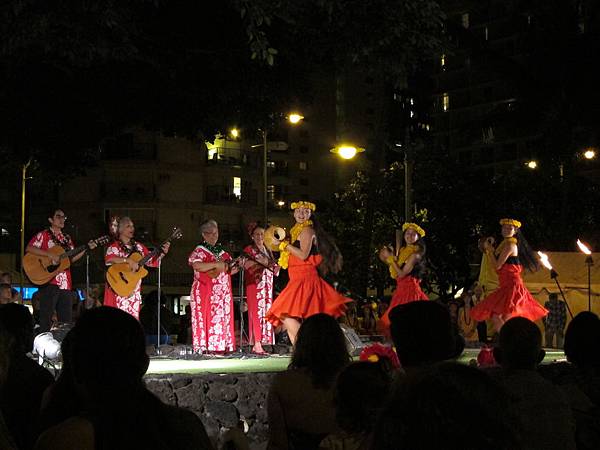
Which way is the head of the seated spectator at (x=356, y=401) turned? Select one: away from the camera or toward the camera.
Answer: away from the camera

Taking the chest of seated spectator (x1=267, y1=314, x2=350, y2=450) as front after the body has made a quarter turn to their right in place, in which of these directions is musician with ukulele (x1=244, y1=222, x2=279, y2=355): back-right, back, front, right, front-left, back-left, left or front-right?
left

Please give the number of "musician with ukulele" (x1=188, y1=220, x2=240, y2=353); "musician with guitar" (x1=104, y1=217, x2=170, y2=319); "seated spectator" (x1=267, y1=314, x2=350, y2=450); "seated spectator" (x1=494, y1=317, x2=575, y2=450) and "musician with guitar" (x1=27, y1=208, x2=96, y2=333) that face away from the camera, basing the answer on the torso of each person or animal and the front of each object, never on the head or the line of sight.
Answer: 2

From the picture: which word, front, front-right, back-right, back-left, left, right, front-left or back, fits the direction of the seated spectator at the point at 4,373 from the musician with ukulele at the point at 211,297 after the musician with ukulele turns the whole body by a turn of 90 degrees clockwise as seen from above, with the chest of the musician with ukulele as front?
front-left

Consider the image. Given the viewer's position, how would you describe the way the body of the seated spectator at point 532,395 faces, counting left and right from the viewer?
facing away from the viewer

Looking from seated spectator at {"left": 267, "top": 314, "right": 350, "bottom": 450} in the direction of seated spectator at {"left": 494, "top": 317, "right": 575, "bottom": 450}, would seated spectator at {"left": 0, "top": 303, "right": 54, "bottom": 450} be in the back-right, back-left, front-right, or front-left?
back-right

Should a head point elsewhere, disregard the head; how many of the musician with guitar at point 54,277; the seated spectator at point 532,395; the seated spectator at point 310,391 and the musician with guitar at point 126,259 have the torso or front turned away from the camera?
2

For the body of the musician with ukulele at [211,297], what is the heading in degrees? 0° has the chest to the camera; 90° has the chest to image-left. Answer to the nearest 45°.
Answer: approximately 315°

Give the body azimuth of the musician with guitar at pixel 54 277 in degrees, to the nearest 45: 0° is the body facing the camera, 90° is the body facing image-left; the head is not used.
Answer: approximately 315°

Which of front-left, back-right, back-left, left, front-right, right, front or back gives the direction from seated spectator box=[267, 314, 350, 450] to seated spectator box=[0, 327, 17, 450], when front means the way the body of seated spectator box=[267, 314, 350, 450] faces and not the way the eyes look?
back-left

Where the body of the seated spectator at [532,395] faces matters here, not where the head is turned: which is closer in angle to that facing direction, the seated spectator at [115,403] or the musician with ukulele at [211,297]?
the musician with ukulele

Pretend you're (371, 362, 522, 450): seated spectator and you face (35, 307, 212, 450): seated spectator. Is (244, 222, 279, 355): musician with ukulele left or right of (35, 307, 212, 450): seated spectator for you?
right

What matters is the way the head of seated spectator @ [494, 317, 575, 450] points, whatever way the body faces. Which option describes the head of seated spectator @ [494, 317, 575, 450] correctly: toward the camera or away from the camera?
away from the camera

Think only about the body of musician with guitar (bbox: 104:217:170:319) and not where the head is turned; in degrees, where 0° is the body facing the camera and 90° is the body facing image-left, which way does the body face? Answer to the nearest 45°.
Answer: approximately 315°

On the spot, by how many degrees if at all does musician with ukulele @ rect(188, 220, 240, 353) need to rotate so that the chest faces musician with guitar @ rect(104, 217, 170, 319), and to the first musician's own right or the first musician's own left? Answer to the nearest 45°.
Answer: approximately 90° to the first musician's own right

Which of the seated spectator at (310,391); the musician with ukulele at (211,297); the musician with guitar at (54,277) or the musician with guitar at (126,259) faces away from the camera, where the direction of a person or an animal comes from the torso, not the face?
the seated spectator
